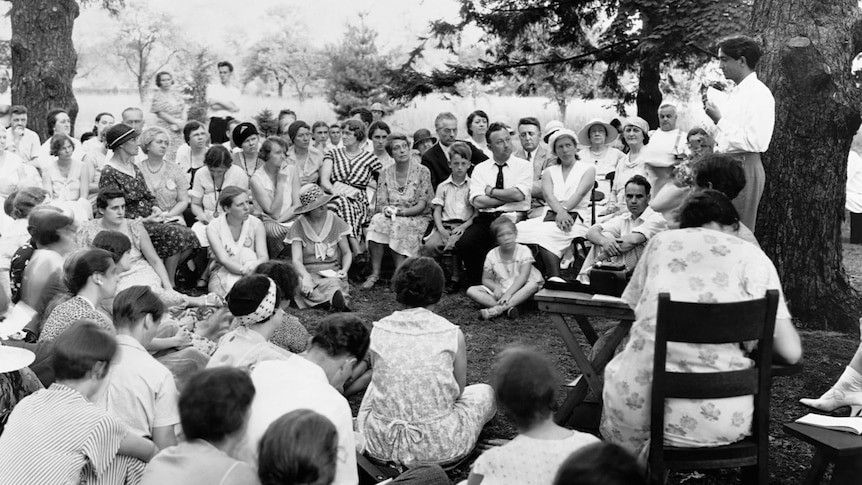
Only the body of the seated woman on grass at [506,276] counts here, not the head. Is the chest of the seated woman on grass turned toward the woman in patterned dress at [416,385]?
yes

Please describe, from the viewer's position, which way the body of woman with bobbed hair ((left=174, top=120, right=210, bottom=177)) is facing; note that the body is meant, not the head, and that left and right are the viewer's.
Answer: facing the viewer and to the right of the viewer

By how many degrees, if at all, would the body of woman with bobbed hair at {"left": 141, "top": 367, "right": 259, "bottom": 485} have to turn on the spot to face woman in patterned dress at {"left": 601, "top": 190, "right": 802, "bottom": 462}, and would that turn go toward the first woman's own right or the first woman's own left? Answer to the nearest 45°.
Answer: approximately 45° to the first woman's own right

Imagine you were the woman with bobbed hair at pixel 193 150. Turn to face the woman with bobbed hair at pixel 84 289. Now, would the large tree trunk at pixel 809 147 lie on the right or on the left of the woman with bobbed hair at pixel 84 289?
left

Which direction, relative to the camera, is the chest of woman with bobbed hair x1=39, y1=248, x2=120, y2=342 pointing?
to the viewer's right

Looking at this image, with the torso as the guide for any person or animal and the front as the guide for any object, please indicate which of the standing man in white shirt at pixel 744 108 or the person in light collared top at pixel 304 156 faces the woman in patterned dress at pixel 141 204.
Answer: the standing man in white shirt

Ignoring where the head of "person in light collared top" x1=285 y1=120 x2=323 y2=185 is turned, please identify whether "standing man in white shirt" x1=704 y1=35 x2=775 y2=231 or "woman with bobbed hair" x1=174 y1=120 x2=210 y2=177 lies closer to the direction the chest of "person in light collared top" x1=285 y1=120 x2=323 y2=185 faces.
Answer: the standing man in white shirt

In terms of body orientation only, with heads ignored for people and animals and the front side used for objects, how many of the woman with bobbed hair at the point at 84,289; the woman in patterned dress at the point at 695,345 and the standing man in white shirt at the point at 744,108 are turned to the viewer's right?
1

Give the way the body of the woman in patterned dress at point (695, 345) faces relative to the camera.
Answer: away from the camera
